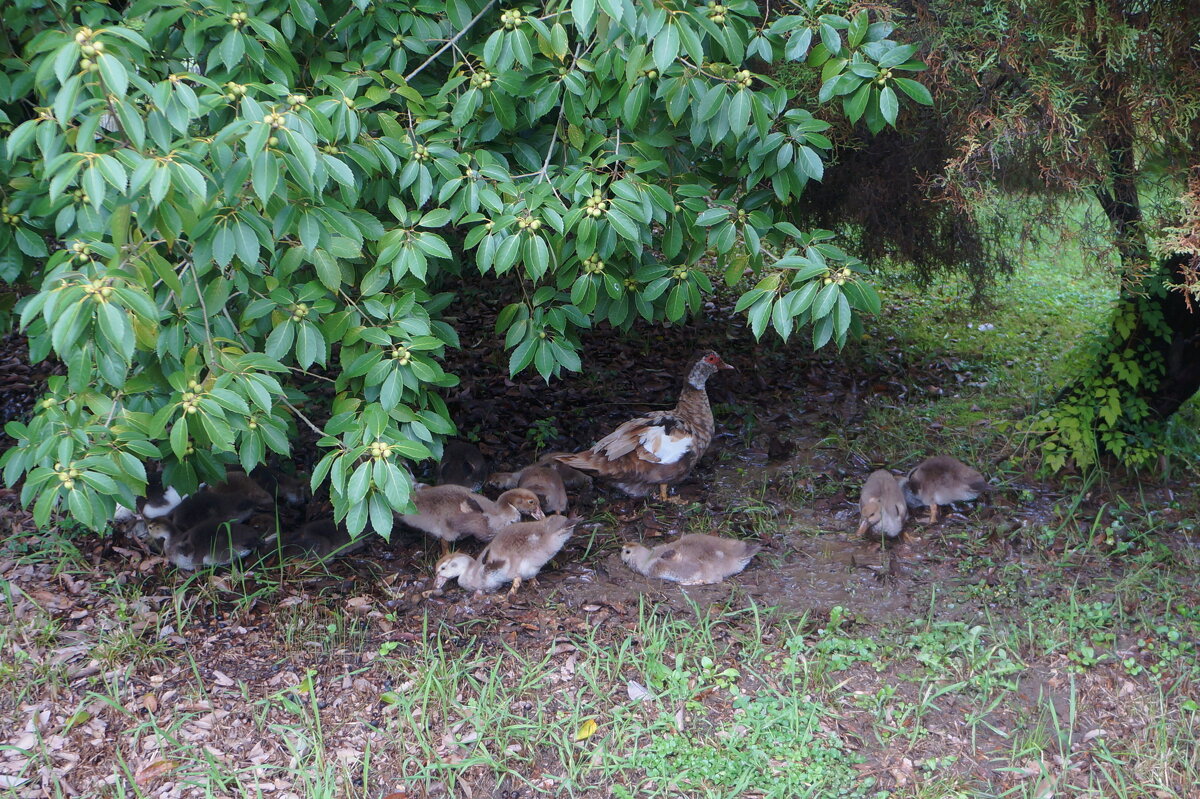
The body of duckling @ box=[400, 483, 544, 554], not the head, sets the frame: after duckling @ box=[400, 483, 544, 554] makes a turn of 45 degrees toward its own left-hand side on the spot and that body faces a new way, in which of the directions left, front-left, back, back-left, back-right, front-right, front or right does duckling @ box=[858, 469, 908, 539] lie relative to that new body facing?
front-right

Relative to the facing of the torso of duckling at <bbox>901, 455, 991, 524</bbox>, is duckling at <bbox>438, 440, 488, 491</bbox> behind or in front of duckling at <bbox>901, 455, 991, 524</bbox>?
in front

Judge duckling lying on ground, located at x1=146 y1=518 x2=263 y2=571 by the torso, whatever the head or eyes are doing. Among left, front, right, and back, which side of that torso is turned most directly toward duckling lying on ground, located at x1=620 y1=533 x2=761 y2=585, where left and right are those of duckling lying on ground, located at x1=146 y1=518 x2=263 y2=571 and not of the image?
back

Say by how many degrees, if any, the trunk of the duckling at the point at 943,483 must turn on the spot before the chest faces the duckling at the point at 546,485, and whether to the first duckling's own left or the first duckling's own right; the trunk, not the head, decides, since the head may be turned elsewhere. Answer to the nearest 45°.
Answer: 0° — it already faces it

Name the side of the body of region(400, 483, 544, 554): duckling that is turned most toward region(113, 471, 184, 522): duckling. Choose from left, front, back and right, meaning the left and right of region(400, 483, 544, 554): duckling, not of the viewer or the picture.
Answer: back

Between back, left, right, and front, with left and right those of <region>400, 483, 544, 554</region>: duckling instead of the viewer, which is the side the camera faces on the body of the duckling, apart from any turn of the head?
right

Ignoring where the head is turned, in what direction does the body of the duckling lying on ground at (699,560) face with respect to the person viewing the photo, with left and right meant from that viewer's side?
facing to the left of the viewer

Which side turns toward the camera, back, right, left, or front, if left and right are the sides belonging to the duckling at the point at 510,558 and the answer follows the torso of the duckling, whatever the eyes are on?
left

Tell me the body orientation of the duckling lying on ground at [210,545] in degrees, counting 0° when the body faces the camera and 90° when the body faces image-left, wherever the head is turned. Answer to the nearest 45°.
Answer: approximately 90°

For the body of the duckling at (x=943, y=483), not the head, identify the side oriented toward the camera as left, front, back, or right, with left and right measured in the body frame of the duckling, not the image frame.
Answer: left
